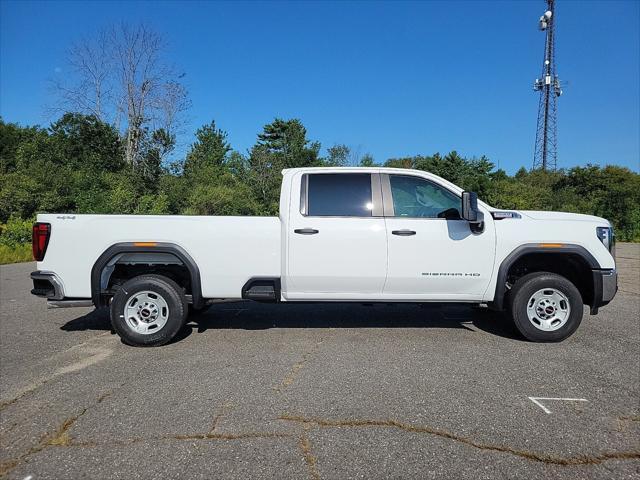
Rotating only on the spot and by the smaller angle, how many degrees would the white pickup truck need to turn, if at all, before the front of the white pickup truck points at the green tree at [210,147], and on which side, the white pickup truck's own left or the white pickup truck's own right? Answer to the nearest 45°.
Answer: approximately 90° to the white pickup truck's own left

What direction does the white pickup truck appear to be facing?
to the viewer's right
